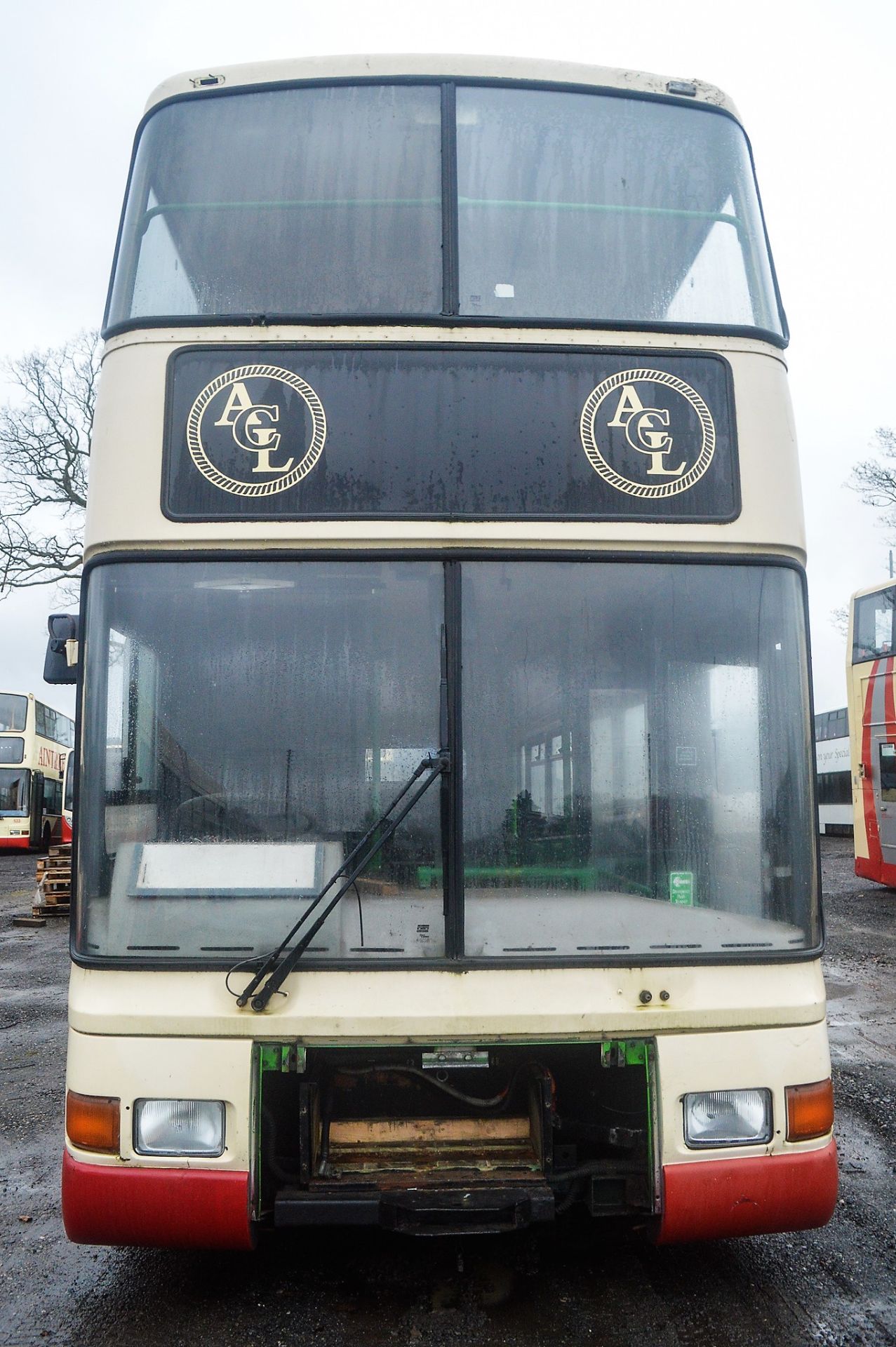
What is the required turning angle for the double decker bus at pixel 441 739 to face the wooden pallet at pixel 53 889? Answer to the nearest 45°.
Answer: approximately 135° to its right

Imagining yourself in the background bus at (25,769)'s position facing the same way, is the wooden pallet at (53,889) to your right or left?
on your left

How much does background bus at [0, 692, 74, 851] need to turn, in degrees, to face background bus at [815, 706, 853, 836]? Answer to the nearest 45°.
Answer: approximately 135° to its left

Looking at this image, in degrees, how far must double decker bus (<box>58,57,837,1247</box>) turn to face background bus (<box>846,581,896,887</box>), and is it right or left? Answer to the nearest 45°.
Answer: approximately 135° to its left

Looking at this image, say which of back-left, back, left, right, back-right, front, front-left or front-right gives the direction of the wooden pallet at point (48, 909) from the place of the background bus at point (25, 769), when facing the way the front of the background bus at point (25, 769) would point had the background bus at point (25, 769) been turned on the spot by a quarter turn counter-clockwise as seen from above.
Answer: front-right

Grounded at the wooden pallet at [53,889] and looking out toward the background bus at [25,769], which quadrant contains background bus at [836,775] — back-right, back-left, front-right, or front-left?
front-right

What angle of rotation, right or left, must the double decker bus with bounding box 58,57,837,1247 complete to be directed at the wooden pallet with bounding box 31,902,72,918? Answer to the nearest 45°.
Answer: approximately 135° to its right

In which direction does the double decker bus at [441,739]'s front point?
toward the camera

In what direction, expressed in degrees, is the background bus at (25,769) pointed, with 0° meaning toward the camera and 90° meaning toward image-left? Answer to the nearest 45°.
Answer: approximately 45°

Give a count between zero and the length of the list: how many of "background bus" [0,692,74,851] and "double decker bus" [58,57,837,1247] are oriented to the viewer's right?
0
